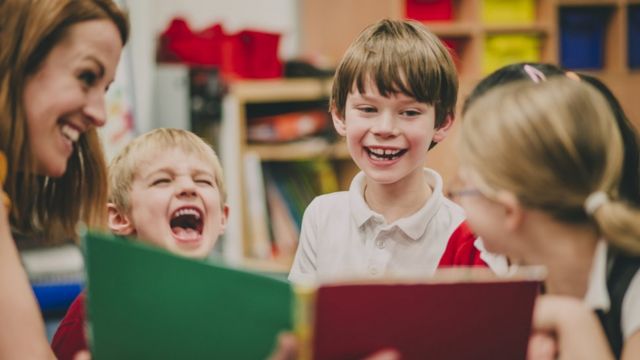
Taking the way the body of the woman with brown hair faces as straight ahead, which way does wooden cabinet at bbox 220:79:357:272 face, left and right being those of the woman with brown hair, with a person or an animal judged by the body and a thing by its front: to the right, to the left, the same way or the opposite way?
to the right

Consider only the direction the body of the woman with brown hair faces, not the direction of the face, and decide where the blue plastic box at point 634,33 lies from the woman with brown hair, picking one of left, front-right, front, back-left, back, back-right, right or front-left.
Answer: front-left

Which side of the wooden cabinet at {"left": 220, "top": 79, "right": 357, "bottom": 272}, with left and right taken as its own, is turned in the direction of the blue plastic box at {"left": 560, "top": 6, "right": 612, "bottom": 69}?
left

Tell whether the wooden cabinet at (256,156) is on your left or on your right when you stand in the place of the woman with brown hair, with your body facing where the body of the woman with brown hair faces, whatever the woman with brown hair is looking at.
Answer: on your left

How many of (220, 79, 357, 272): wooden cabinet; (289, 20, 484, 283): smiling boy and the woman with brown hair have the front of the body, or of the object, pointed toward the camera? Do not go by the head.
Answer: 2

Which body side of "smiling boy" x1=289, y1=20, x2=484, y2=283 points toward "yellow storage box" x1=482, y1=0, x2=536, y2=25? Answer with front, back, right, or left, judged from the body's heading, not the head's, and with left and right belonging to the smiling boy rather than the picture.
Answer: back

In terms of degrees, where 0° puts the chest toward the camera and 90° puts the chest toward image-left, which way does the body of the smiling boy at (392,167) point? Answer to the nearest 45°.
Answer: approximately 0°

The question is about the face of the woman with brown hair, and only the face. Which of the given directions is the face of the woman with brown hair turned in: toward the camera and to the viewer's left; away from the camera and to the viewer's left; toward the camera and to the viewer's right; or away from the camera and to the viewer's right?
toward the camera and to the viewer's right

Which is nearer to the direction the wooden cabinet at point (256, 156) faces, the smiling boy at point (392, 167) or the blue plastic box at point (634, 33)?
the smiling boy

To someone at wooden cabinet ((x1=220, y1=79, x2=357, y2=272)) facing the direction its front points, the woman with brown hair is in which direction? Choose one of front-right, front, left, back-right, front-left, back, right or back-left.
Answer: front

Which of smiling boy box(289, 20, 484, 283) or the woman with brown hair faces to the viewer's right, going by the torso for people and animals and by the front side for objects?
the woman with brown hair

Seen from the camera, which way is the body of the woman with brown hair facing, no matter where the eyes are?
to the viewer's right

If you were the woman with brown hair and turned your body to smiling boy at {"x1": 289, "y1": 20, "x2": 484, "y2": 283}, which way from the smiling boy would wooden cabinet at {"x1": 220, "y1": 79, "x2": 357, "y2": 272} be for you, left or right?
left

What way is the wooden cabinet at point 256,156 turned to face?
toward the camera

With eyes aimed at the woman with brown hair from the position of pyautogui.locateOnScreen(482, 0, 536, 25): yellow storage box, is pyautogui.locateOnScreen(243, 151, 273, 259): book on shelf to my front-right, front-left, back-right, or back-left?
front-right

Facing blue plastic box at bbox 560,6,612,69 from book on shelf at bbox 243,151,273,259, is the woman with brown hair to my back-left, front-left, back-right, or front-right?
back-right

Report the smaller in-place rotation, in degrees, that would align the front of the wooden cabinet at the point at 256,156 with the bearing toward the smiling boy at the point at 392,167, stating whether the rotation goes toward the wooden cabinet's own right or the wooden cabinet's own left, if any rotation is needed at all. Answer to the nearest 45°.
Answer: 0° — it already faces them
